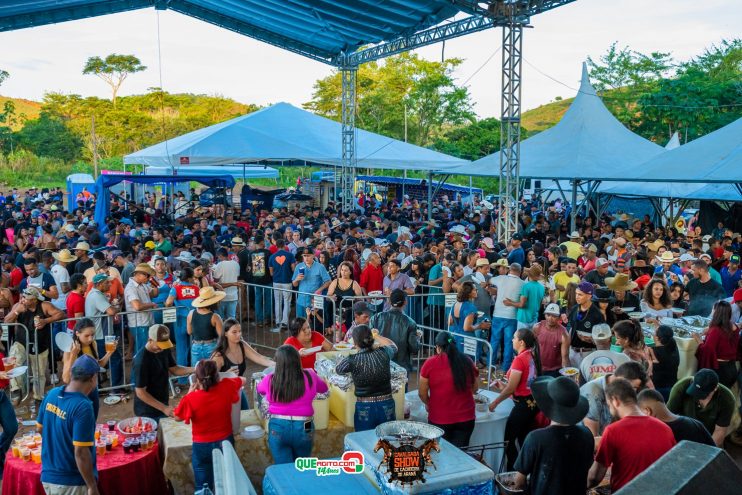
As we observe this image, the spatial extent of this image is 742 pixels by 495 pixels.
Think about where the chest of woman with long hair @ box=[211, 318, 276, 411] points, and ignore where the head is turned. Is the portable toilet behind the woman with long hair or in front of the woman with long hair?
behind

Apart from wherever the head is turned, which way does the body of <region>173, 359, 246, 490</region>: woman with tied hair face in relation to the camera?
away from the camera

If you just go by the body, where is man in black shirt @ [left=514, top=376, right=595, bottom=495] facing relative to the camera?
away from the camera

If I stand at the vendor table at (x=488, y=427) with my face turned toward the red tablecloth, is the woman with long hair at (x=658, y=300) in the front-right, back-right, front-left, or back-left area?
back-right

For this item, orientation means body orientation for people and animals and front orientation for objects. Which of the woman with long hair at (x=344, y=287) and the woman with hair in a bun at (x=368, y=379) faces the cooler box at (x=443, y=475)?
the woman with long hair at (x=344, y=287)

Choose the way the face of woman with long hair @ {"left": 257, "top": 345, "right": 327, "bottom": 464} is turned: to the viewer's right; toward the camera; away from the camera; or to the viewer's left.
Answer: away from the camera

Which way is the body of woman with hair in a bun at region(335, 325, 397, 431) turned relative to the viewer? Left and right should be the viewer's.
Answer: facing away from the viewer

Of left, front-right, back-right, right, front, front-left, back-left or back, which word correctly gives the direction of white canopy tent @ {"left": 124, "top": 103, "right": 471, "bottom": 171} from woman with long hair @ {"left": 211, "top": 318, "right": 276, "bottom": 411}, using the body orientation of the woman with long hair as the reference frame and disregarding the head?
back-left

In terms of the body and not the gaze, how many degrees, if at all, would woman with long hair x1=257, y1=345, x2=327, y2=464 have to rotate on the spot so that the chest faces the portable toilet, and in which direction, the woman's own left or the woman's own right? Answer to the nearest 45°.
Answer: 0° — they already face it

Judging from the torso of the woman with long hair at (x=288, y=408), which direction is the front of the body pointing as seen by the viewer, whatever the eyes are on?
away from the camera

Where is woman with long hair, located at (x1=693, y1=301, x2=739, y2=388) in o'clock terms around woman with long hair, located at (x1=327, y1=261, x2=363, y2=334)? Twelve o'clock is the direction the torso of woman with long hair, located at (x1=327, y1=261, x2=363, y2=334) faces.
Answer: woman with long hair, located at (x1=693, y1=301, x2=739, y2=388) is roughly at 10 o'clock from woman with long hair, located at (x1=327, y1=261, x2=363, y2=334).
